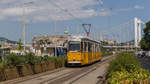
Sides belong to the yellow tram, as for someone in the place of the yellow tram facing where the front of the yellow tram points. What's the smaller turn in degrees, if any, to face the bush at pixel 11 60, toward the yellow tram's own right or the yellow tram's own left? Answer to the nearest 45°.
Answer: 0° — it already faces it

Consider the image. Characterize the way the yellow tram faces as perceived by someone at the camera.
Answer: facing the viewer and to the left of the viewer
